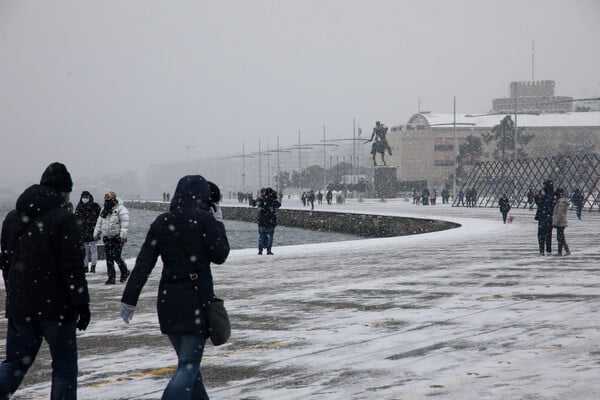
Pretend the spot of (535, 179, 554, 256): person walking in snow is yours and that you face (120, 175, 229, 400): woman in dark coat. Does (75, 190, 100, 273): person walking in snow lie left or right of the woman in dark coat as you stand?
right

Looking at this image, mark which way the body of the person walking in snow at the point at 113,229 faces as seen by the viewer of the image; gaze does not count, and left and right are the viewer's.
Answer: facing the viewer and to the left of the viewer

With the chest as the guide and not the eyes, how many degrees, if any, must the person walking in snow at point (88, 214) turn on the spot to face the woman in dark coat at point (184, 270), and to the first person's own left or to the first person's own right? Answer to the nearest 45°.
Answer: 0° — they already face them

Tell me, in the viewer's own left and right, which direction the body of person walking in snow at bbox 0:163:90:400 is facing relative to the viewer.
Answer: facing away from the viewer and to the right of the viewer

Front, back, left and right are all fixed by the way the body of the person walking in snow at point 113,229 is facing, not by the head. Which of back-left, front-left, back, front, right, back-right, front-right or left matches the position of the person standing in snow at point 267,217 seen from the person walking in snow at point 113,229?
back

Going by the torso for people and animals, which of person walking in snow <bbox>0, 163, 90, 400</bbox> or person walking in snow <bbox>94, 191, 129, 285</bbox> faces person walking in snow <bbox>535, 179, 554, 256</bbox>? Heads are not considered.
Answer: person walking in snow <bbox>0, 163, 90, 400</bbox>

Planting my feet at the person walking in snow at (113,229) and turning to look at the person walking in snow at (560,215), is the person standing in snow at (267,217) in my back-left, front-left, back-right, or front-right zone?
front-left

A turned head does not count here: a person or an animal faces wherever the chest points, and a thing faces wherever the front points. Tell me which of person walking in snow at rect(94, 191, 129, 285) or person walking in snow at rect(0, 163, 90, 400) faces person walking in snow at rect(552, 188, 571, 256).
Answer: person walking in snow at rect(0, 163, 90, 400)

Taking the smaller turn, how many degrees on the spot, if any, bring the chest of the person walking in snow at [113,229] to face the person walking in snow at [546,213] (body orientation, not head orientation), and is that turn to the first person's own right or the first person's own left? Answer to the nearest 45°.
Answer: approximately 135° to the first person's own left

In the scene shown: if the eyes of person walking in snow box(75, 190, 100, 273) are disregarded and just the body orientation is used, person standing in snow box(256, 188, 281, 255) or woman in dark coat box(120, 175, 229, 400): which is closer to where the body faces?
the woman in dark coat

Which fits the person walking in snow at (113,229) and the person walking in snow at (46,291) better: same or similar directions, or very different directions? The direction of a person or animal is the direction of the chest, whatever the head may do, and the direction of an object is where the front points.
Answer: very different directions

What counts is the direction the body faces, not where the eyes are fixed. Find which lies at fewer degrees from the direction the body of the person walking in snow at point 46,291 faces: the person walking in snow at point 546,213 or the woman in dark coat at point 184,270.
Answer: the person walking in snow

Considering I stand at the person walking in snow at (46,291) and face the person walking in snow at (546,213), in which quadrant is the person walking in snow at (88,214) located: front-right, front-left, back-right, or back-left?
front-left

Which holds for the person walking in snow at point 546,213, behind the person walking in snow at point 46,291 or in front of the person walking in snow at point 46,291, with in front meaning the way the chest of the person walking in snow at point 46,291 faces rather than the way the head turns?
in front

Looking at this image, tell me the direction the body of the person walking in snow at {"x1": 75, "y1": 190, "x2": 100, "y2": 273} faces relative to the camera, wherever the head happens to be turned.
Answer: toward the camera

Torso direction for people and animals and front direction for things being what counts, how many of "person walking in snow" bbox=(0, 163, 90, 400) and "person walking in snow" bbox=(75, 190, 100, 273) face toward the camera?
1

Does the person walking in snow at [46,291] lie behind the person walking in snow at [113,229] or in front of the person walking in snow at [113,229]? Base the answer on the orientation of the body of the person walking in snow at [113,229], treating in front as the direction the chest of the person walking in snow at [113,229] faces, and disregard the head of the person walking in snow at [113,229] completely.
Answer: in front
